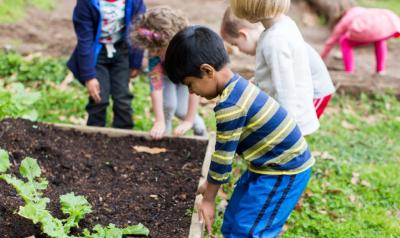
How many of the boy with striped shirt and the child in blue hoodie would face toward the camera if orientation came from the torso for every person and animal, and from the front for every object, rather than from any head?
1

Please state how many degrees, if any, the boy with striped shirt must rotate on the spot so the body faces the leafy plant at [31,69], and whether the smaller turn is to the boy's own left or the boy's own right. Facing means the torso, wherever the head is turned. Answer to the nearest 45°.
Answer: approximately 45° to the boy's own right

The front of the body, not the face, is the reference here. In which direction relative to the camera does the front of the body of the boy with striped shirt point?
to the viewer's left

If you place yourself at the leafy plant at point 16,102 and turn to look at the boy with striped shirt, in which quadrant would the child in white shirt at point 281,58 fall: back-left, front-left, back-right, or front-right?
front-left

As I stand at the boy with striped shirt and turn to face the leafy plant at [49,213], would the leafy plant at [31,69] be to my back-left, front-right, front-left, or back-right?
front-right

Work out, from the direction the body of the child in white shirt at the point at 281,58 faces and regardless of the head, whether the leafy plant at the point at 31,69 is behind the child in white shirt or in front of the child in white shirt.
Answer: in front

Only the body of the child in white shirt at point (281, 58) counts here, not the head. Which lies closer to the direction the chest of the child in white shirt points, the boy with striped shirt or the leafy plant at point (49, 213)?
the leafy plant

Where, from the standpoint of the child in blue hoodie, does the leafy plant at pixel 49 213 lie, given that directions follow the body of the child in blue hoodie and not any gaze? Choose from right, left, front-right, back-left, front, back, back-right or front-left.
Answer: front

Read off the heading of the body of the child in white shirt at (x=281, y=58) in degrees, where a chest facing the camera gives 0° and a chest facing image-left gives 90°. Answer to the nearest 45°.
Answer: approximately 90°

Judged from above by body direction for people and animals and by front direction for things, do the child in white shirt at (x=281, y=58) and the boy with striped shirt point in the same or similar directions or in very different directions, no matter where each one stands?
same or similar directions

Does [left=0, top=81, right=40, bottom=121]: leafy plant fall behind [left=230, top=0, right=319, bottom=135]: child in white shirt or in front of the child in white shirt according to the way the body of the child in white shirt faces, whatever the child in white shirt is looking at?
in front

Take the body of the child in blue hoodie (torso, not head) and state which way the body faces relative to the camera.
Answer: toward the camera

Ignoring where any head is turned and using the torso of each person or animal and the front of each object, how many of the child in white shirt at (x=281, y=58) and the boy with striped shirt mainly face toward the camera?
0

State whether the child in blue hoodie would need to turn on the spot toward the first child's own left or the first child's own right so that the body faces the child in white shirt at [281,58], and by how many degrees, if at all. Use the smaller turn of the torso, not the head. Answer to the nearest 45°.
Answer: approximately 45° to the first child's own left

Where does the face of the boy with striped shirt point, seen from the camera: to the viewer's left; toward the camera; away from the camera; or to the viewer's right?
to the viewer's left

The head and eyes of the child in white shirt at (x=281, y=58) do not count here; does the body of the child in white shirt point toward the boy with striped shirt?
no
